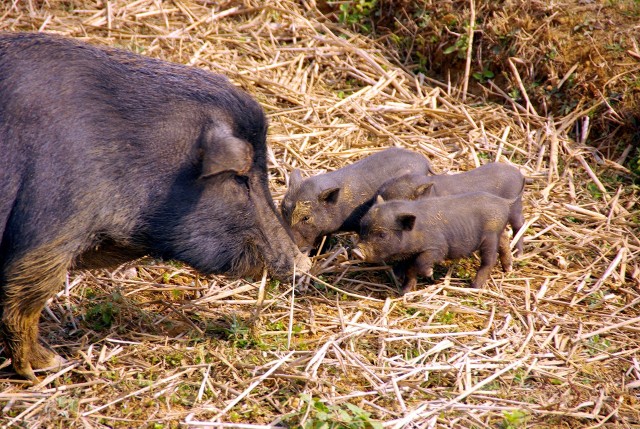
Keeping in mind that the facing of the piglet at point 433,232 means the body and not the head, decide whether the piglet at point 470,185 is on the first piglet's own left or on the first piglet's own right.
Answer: on the first piglet's own right

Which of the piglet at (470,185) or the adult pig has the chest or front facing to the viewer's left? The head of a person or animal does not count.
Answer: the piglet

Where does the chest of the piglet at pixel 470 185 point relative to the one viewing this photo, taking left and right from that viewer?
facing to the left of the viewer

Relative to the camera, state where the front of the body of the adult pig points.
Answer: to the viewer's right

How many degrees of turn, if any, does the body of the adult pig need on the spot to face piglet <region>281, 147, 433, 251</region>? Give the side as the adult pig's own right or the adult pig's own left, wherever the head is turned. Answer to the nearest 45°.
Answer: approximately 45° to the adult pig's own left

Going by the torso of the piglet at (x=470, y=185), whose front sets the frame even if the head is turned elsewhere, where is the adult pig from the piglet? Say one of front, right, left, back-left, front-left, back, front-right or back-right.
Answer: front-left

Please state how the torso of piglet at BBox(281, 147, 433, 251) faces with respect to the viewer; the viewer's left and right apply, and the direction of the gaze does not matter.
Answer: facing the viewer and to the left of the viewer

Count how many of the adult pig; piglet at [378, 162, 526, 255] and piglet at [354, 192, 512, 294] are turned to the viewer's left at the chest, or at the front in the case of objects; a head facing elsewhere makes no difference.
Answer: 2

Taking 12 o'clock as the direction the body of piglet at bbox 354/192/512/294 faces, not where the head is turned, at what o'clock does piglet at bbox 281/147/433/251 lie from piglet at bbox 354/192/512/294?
piglet at bbox 281/147/433/251 is roughly at 1 o'clock from piglet at bbox 354/192/512/294.

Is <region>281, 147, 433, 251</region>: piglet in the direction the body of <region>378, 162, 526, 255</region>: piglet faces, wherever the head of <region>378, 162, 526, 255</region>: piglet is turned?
yes

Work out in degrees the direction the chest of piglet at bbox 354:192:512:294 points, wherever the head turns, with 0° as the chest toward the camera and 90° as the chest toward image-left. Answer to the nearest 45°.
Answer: approximately 90°

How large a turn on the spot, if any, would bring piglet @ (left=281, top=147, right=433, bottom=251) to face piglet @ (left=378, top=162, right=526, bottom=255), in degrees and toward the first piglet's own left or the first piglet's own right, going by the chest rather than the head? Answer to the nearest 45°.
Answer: approximately 135° to the first piglet's own left
